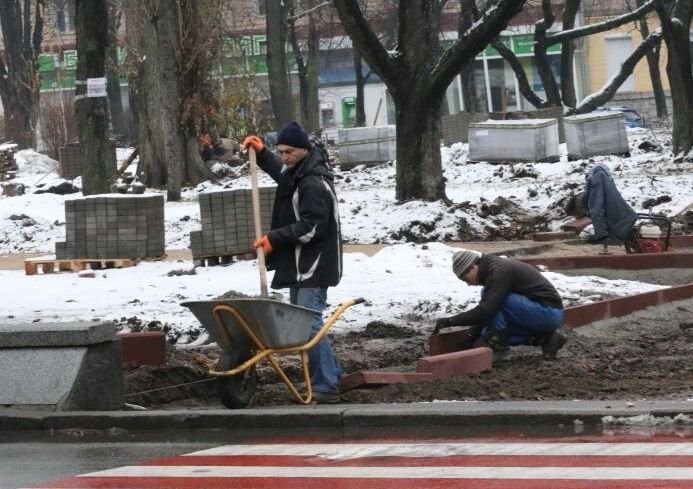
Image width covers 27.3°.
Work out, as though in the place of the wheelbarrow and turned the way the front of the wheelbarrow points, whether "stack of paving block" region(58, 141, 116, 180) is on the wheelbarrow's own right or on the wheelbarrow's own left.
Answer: on the wheelbarrow's own right

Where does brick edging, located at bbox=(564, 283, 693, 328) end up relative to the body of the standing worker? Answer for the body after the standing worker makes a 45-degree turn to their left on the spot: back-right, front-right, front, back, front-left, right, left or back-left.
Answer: back

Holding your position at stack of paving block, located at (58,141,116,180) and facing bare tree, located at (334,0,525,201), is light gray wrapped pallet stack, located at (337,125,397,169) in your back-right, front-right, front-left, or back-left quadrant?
front-left

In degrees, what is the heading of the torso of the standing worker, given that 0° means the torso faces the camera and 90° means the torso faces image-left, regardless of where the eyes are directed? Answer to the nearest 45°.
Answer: approximately 90°

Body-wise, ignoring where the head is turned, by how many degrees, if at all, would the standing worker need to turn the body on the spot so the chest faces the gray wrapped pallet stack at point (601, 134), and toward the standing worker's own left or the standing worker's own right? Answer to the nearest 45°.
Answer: approximately 90° to the standing worker's own right

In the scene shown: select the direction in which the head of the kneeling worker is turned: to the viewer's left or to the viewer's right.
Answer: to the viewer's left

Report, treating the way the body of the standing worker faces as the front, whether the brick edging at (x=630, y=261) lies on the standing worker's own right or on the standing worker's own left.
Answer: on the standing worker's own right

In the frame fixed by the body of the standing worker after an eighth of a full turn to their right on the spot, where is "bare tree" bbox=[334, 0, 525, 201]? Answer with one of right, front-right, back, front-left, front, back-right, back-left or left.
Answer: front-right

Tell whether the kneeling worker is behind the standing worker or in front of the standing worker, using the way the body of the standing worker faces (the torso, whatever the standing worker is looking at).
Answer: behind

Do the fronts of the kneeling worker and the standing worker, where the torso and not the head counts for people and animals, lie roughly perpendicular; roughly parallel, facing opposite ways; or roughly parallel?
roughly parallel

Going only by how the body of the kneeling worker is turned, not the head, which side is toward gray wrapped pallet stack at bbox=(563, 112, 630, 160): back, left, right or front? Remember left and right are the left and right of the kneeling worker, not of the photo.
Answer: right

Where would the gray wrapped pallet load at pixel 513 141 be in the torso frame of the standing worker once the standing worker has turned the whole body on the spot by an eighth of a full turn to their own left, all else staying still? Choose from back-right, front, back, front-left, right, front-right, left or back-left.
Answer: back-right

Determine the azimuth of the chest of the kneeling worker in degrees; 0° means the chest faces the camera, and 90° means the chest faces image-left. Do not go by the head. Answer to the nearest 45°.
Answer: approximately 90°

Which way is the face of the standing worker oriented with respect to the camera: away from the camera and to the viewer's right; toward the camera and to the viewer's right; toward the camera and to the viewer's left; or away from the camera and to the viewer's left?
toward the camera and to the viewer's left
